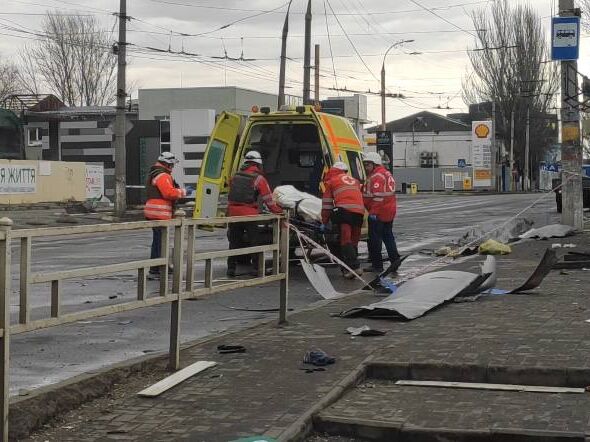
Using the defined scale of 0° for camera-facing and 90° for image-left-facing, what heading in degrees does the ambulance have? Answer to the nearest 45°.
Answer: approximately 225°

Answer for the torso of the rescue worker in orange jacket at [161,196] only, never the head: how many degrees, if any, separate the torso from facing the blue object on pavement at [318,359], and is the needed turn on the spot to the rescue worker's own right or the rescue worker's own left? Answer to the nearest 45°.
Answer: approximately 90° to the rescue worker's own right

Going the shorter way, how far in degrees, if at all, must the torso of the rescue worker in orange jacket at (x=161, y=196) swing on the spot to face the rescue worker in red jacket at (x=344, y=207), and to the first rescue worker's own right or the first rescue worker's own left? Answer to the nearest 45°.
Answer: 0° — they already face them

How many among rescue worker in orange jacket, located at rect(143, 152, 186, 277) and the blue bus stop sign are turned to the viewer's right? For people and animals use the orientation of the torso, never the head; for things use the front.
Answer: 1

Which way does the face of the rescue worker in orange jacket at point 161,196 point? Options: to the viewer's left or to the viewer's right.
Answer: to the viewer's right

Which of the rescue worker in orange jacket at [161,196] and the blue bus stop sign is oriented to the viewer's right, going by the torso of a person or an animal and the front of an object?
the rescue worker in orange jacket

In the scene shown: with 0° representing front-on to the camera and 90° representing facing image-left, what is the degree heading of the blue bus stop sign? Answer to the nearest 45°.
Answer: approximately 0°

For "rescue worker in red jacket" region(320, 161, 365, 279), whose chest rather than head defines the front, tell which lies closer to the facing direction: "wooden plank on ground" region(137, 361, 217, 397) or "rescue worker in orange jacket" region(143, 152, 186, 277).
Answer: the rescue worker in orange jacket

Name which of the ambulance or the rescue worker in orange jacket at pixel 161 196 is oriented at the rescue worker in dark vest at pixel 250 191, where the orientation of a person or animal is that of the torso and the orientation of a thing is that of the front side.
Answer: the rescue worker in orange jacket

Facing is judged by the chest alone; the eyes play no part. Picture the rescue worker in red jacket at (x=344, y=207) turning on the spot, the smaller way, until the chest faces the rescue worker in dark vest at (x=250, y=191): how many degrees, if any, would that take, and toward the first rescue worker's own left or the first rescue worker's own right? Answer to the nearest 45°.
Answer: approximately 45° to the first rescue worker's own left

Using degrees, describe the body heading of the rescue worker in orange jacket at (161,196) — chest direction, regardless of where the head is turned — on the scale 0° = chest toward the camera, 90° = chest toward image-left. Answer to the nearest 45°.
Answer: approximately 270°

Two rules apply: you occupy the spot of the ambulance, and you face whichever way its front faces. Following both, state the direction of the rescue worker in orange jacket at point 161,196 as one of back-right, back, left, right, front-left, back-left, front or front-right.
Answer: back
